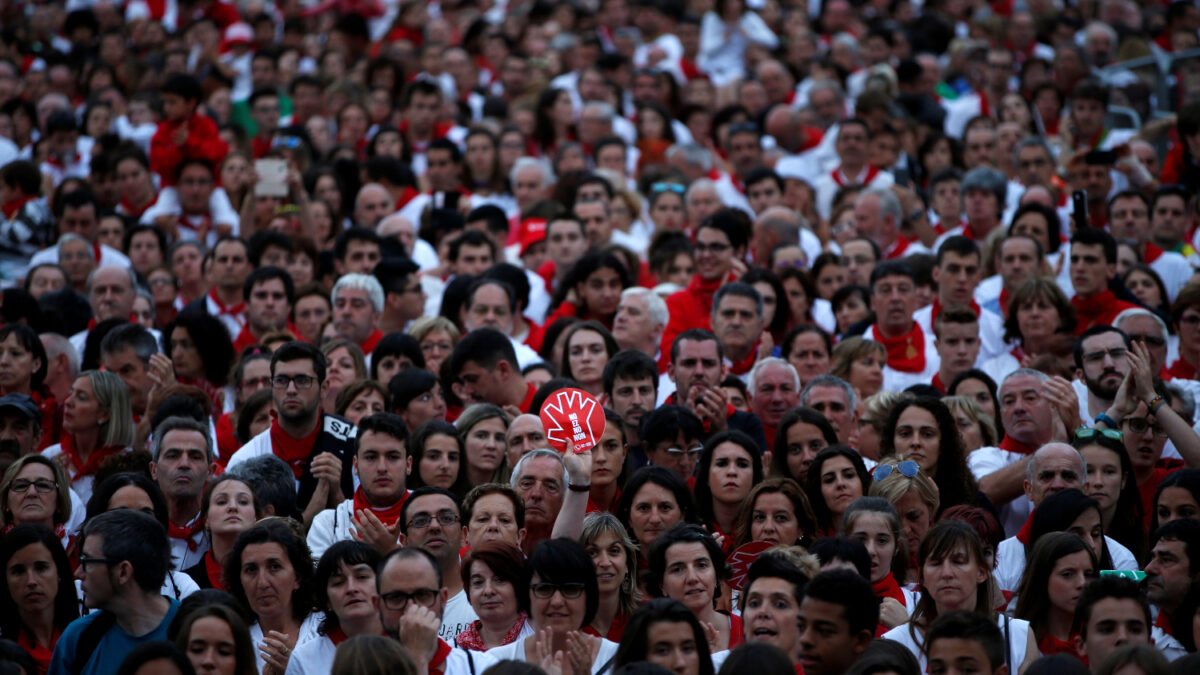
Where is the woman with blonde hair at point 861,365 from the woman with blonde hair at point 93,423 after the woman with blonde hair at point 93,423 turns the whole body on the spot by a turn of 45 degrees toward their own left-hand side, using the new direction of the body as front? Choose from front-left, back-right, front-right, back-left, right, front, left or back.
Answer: left

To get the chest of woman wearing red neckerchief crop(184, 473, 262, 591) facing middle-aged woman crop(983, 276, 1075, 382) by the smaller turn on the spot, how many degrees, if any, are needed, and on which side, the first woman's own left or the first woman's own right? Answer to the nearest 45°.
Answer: approximately 90° to the first woman's own left

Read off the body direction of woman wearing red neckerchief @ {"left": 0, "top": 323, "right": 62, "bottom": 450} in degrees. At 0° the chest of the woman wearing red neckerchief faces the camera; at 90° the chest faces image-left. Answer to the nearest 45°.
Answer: approximately 45°

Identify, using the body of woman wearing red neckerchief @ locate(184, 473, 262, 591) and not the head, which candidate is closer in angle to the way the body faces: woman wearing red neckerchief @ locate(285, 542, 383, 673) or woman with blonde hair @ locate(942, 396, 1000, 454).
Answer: the woman wearing red neckerchief

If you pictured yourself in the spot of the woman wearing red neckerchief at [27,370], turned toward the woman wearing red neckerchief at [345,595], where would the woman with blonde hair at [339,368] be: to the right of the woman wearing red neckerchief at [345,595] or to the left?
left

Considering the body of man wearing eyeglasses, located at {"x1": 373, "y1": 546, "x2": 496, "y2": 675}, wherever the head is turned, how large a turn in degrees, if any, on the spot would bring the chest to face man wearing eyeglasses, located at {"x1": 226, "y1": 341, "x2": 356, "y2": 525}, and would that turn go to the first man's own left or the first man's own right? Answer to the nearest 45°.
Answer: approximately 180°

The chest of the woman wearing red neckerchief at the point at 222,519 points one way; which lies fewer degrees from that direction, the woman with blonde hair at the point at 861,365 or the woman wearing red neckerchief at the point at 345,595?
the woman wearing red neckerchief

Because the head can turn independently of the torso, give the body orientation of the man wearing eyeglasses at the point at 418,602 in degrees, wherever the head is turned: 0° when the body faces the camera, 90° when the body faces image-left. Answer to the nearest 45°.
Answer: approximately 0°

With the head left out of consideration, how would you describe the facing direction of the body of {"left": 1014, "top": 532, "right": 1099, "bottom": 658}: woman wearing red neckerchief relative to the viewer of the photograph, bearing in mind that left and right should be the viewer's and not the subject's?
facing the viewer and to the right of the viewer

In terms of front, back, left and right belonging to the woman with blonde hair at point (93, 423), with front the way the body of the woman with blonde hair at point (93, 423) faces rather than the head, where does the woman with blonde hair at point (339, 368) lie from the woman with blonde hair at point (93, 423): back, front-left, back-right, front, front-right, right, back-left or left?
back-left
